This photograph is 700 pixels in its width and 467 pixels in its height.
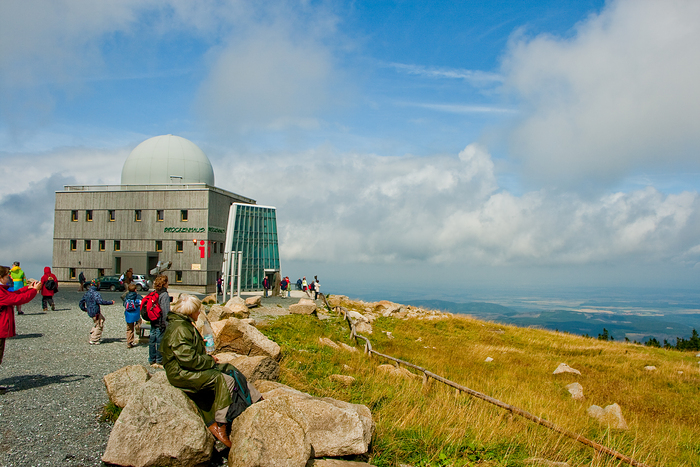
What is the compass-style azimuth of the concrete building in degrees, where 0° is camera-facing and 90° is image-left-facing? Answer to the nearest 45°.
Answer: approximately 0°

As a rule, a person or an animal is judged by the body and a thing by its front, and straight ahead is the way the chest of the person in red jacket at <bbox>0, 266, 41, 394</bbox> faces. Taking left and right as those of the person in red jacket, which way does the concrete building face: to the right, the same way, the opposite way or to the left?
to the right

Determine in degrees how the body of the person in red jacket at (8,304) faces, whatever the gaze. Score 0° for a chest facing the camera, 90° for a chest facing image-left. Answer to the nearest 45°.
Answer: approximately 270°

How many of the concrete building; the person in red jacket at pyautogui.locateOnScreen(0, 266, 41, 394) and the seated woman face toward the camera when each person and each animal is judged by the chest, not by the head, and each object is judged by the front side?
1

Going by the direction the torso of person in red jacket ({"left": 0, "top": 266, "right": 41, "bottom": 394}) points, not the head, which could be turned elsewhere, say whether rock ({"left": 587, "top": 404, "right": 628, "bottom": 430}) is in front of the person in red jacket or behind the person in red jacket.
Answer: in front
